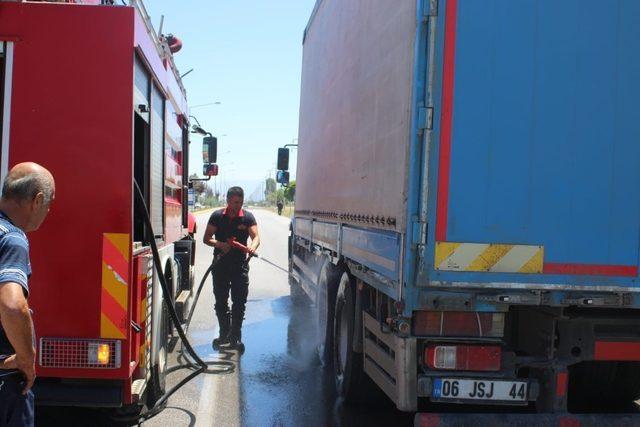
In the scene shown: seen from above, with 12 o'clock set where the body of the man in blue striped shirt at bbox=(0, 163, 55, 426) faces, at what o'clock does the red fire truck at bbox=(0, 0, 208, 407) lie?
The red fire truck is roughly at 11 o'clock from the man in blue striped shirt.

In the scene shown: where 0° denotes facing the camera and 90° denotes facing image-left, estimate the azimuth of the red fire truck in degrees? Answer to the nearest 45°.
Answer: approximately 180°

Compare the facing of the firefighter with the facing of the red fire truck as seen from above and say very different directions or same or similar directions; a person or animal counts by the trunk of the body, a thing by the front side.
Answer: very different directions

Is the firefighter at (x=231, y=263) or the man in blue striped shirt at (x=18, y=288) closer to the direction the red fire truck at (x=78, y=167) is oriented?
the firefighter

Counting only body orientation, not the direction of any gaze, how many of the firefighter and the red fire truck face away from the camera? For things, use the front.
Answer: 1

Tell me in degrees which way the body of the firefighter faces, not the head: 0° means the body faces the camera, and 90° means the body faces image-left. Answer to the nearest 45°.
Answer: approximately 0°

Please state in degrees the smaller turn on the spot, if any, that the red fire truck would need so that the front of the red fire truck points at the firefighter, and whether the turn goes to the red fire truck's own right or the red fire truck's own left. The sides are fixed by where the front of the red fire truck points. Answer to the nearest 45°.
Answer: approximately 45° to the red fire truck's own right

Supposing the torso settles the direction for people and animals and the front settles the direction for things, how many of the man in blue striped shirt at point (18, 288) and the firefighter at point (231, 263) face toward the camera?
1

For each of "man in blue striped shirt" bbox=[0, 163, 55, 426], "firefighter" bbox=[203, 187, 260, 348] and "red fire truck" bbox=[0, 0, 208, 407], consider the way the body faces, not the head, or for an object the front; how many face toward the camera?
1

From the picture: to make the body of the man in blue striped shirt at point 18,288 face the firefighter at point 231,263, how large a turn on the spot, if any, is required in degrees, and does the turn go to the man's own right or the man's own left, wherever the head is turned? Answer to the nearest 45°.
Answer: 0° — they already face them
